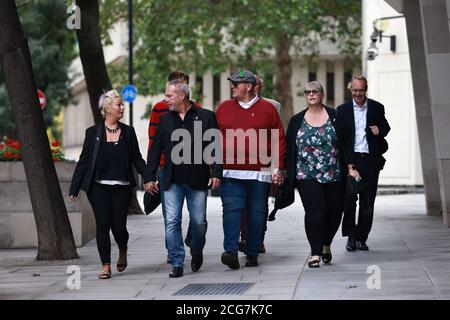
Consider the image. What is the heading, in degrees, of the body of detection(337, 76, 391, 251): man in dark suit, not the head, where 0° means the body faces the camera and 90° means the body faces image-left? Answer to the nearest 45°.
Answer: approximately 0°

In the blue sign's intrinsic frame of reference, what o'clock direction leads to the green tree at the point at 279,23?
The green tree is roughly at 9 o'clock from the blue sign.

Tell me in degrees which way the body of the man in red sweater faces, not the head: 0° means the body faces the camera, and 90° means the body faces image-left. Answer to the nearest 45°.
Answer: approximately 0°

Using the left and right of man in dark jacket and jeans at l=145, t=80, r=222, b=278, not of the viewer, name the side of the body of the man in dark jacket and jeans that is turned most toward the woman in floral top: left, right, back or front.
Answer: left

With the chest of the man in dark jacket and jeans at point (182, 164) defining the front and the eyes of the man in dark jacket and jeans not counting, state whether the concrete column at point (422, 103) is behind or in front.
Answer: behind

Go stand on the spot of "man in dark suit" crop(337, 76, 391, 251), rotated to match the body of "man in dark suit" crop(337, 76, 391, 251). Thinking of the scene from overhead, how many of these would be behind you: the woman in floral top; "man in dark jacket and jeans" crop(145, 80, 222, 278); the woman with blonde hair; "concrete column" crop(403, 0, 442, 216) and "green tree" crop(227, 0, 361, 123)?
2
